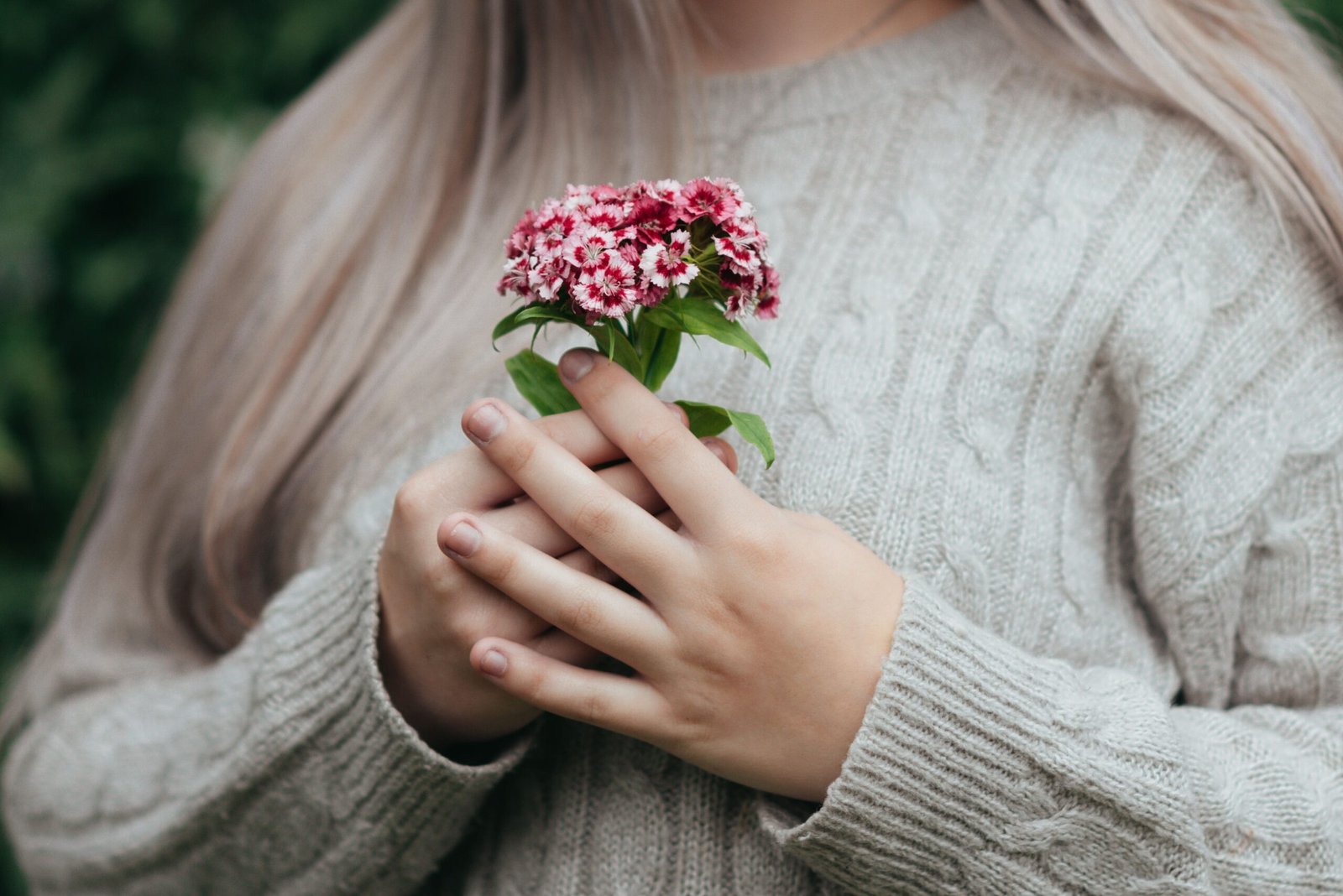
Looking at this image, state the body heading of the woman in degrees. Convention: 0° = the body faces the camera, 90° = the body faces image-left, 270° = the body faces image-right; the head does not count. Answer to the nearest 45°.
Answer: approximately 0°
